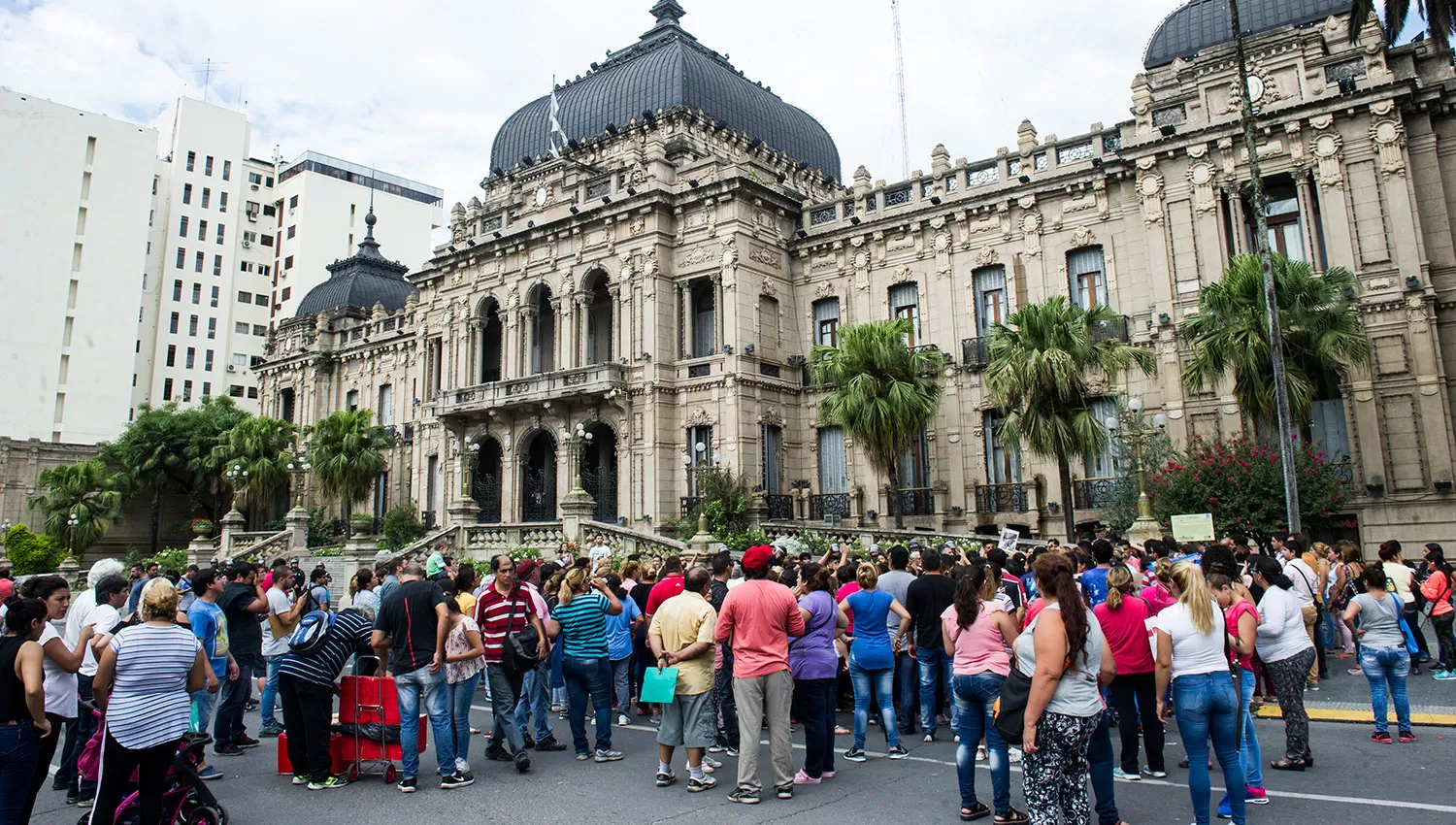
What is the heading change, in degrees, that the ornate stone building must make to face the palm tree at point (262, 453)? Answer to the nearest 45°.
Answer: approximately 45° to its right

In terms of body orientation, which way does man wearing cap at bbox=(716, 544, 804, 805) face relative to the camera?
away from the camera

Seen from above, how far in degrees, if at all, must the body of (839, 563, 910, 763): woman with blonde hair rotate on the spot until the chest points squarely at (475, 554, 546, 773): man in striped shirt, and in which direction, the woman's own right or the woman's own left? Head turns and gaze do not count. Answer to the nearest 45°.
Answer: approximately 90° to the woman's own left

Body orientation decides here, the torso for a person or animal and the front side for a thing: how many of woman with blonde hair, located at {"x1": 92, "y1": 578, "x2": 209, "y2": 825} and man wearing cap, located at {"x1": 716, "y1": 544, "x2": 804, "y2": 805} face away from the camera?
2

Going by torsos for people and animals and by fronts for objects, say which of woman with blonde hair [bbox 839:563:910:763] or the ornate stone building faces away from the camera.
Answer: the woman with blonde hair

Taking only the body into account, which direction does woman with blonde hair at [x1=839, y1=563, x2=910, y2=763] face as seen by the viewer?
away from the camera

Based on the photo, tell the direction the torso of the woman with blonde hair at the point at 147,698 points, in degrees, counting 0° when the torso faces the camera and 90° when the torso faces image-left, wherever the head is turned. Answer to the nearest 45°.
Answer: approximately 180°

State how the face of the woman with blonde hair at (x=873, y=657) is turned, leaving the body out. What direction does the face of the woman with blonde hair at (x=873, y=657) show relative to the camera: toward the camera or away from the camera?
away from the camera
